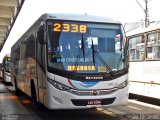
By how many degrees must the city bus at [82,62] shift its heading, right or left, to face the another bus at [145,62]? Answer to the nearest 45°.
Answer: approximately 90° to its left

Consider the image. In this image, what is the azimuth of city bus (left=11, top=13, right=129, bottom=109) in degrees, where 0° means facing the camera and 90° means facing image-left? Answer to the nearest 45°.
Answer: approximately 315°
